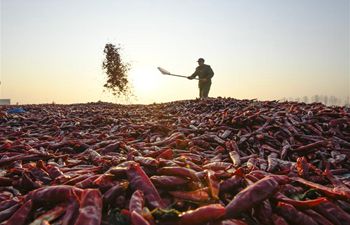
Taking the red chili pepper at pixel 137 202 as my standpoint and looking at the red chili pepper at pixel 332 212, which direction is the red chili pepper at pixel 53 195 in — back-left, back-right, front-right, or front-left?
back-left

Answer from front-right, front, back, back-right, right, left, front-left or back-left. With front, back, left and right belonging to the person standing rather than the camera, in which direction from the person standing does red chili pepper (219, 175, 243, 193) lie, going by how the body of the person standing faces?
front-left

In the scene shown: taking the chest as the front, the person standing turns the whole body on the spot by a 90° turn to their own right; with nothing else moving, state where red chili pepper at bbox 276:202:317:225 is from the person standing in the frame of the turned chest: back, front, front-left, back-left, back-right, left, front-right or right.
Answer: back-left

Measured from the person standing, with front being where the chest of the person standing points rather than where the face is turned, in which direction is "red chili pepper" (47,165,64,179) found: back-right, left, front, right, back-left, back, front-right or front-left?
front-left

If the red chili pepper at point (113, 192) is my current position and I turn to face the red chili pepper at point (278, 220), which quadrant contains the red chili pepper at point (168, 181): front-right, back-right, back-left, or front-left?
front-left

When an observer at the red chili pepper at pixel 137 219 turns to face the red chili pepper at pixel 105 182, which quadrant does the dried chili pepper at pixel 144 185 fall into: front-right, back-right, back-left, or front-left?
front-right

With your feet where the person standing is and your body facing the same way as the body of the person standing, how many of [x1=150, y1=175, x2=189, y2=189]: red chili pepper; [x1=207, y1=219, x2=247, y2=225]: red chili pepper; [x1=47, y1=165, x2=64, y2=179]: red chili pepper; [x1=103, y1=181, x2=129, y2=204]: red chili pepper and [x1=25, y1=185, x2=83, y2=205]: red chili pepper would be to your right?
0

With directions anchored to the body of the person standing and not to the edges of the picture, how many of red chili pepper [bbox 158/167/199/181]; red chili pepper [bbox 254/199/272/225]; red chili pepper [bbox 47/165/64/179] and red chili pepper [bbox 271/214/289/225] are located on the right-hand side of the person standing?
0

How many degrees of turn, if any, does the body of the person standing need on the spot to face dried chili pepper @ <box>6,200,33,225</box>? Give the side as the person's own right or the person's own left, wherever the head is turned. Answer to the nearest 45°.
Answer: approximately 45° to the person's own left

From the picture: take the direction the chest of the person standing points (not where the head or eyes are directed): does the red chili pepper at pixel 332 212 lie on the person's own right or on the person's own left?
on the person's own left

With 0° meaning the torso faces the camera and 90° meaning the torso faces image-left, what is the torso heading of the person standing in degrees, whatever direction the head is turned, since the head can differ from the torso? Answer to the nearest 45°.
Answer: approximately 45°

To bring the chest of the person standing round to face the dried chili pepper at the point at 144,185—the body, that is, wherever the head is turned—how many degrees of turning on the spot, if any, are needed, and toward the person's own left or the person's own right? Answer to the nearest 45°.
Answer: approximately 45° to the person's own left

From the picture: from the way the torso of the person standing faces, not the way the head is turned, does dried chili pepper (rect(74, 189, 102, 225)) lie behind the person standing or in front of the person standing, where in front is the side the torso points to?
in front

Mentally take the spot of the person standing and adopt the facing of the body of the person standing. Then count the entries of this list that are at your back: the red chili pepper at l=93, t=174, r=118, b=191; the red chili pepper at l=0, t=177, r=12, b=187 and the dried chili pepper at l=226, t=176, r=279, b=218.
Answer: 0

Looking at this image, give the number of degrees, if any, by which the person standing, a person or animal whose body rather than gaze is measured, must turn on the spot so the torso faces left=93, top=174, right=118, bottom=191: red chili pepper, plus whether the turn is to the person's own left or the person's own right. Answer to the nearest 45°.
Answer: approximately 45° to the person's own left

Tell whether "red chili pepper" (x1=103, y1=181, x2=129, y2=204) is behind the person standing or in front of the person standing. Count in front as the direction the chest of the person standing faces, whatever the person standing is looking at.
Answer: in front

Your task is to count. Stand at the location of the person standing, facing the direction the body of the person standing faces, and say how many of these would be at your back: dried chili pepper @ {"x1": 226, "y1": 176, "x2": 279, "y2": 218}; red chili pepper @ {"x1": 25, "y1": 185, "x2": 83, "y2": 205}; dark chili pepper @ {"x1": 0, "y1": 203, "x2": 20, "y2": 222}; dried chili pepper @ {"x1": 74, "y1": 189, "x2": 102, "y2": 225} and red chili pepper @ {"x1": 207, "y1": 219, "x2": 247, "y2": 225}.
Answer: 0
